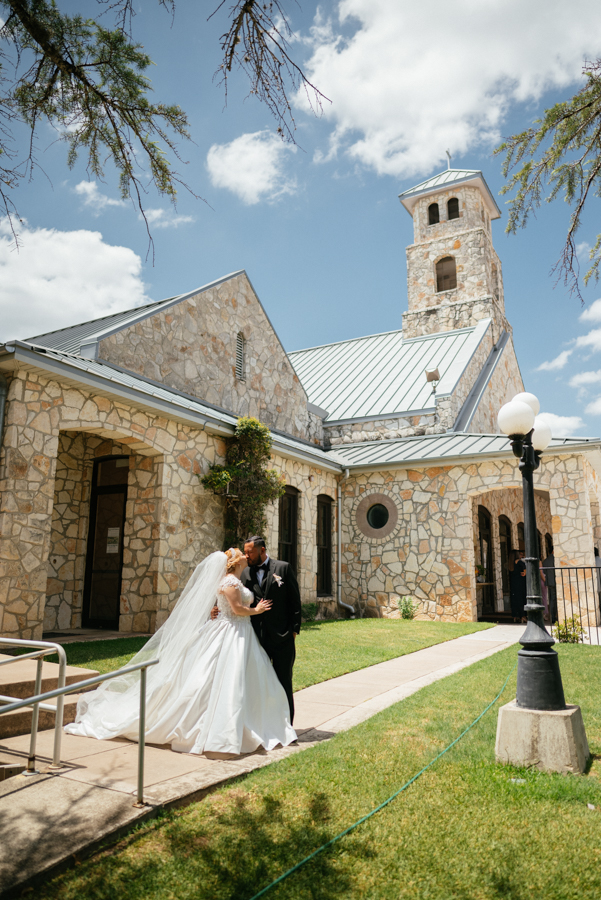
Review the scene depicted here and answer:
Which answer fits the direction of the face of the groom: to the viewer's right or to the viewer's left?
to the viewer's left

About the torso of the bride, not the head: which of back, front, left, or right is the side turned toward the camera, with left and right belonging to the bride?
right

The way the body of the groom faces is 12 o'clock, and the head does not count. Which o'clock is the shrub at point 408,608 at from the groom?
The shrub is roughly at 5 o'clock from the groom.

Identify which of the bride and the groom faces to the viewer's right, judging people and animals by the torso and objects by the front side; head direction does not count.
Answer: the bride

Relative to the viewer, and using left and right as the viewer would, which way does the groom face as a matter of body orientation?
facing the viewer and to the left of the viewer

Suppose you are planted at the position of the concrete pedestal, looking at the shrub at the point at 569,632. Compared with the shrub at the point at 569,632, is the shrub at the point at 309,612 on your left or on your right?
left

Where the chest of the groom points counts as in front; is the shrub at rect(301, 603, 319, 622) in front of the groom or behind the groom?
behind

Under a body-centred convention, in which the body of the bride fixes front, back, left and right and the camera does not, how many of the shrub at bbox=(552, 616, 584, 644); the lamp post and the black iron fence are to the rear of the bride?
0

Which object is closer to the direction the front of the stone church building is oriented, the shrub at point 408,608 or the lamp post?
the lamp post

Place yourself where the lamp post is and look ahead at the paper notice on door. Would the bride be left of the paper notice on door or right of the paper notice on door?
left

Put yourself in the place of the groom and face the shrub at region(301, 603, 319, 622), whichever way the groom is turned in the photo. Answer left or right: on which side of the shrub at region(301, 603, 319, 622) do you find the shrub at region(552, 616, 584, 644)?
right

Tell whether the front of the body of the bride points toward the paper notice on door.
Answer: no

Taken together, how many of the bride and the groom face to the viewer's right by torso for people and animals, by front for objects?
1

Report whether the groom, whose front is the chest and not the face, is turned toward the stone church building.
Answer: no
